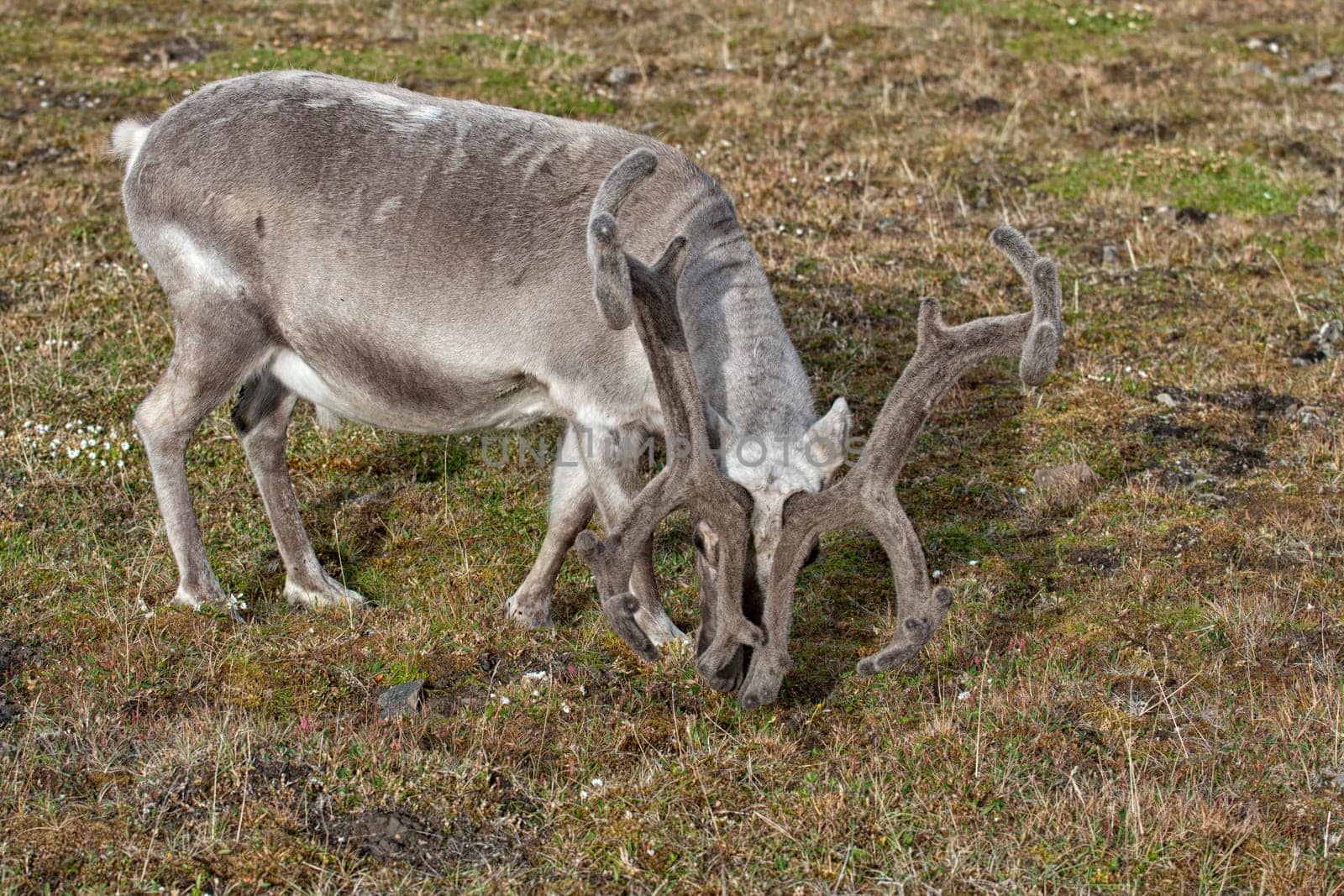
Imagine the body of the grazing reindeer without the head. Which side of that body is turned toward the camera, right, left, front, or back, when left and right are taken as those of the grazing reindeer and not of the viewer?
right

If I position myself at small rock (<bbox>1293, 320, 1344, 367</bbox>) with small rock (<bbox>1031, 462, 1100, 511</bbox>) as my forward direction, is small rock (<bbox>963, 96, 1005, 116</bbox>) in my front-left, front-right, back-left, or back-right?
back-right

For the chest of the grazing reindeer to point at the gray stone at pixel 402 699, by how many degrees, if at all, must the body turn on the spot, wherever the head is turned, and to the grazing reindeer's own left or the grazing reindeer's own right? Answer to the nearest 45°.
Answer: approximately 90° to the grazing reindeer's own right

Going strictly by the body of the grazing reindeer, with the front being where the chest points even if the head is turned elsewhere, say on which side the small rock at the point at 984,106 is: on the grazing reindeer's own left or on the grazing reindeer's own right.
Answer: on the grazing reindeer's own left

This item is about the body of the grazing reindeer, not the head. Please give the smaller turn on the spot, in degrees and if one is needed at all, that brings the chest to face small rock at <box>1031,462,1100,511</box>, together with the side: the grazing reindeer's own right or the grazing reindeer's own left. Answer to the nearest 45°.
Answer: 0° — it already faces it

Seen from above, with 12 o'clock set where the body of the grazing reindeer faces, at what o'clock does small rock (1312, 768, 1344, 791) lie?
The small rock is roughly at 1 o'clock from the grazing reindeer.

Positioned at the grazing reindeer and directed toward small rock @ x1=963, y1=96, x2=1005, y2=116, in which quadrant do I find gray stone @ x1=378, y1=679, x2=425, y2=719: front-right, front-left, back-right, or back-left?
back-right

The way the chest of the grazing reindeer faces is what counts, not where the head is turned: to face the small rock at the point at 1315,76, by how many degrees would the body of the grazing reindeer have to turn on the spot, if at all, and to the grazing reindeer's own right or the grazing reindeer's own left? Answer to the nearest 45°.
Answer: approximately 45° to the grazing reindeer's own left

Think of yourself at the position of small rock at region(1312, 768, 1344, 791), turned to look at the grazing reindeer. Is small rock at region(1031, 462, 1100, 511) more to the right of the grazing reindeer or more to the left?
right
